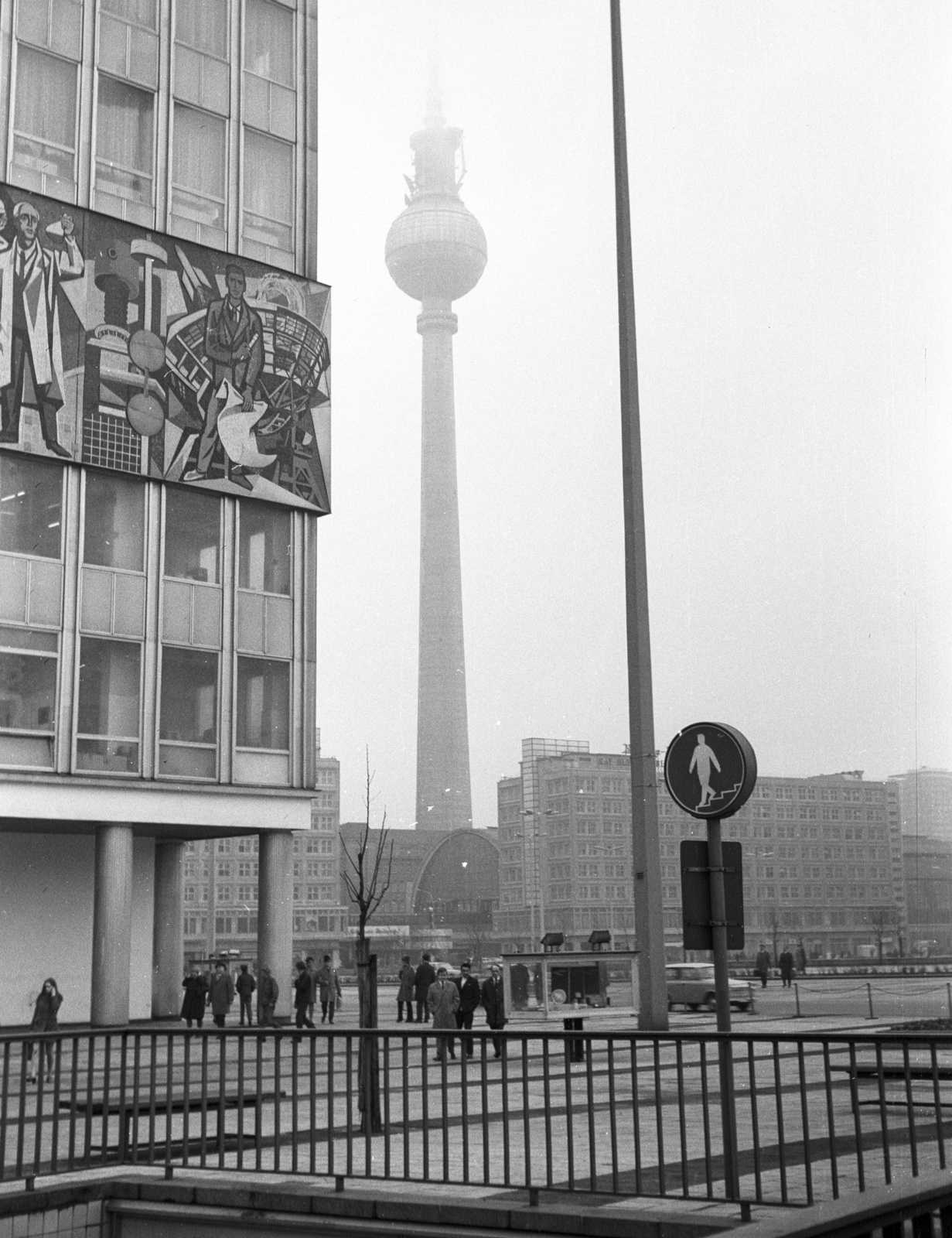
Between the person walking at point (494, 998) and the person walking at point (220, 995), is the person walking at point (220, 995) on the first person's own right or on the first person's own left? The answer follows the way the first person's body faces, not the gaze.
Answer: on the first person's own right

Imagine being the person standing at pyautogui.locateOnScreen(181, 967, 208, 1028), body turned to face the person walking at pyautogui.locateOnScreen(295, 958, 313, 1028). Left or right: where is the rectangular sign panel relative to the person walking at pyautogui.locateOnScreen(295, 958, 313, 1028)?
right

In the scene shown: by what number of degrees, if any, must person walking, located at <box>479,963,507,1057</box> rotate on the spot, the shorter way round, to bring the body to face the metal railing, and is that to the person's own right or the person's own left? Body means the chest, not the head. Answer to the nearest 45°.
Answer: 0° — they already face it

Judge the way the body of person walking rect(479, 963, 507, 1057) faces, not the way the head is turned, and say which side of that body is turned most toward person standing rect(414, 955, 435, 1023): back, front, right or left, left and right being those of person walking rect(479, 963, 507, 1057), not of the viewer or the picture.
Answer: back

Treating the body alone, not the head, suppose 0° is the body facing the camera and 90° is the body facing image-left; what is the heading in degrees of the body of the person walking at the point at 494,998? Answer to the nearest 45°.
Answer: approximately 0°
